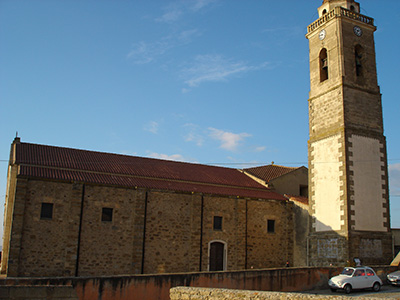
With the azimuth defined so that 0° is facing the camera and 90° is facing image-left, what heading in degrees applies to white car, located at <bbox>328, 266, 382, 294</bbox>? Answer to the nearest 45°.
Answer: approximately 45°

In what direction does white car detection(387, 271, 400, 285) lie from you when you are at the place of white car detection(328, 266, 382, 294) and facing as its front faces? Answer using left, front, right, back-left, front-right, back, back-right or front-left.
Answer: back
